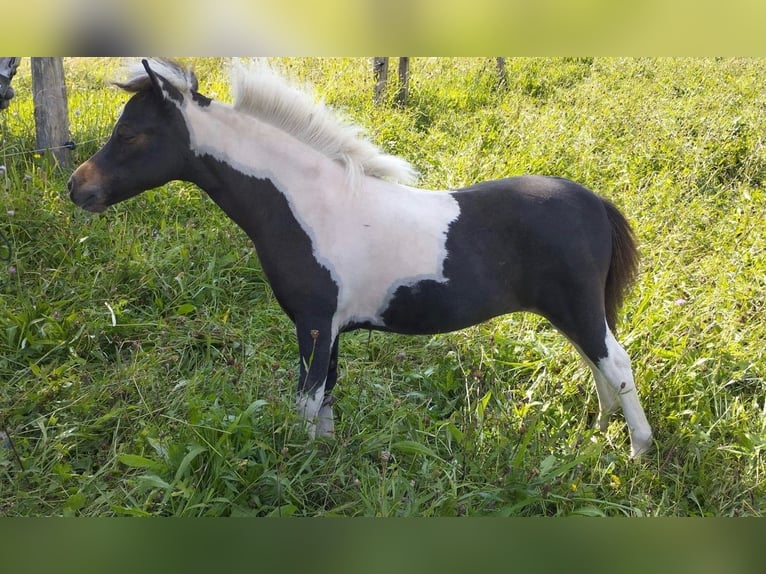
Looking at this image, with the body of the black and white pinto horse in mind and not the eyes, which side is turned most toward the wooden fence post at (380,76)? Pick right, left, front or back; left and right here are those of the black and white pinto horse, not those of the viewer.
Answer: right

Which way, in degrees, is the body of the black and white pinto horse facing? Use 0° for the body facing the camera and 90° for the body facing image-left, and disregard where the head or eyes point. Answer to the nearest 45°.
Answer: approximately 90°

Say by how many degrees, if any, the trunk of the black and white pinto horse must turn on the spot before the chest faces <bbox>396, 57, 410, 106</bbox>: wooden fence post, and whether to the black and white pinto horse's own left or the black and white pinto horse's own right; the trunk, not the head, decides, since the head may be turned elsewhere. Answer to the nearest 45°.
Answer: approximately 90° to the black and white pinto horse's own right
